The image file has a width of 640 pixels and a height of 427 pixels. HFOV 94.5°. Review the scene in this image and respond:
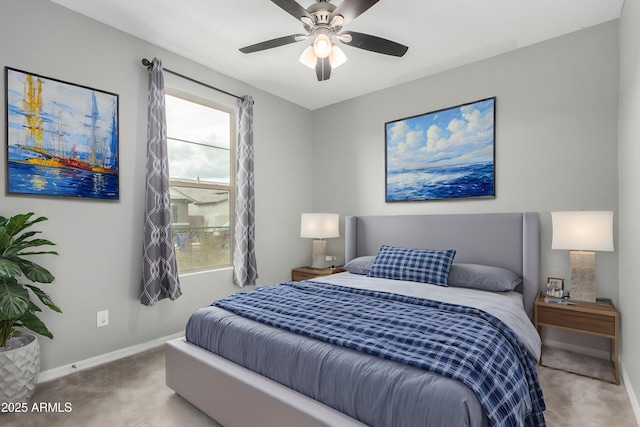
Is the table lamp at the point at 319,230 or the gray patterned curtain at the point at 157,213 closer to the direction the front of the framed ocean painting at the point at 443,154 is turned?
the gray patterned curtain

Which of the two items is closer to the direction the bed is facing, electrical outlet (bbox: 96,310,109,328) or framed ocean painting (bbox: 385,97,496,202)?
the electrical outlet

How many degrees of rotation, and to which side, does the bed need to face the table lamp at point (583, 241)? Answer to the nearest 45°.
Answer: approximately 180°

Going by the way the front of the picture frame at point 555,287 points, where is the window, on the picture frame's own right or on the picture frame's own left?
on the picture frame's own right

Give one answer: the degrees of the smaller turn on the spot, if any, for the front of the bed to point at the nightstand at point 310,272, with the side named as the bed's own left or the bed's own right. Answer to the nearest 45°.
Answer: approximately 135° to the bed's own right

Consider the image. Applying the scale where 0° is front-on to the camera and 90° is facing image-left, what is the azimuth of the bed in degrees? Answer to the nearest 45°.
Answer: approximately 45°

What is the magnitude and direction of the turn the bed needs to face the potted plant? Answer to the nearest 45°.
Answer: approximately 45° to its right

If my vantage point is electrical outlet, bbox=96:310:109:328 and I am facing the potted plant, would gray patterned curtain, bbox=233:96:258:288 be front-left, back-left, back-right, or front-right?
back-left

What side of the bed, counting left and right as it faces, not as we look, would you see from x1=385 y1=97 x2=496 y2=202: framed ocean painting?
back

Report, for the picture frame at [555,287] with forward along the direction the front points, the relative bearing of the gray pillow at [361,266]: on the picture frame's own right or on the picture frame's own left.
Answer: on the picture frame's own right

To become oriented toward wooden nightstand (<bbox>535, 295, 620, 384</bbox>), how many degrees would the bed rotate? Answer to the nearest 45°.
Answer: approximately 180°

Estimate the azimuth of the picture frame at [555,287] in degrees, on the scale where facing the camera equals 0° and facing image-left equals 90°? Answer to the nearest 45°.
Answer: approximately 0°
